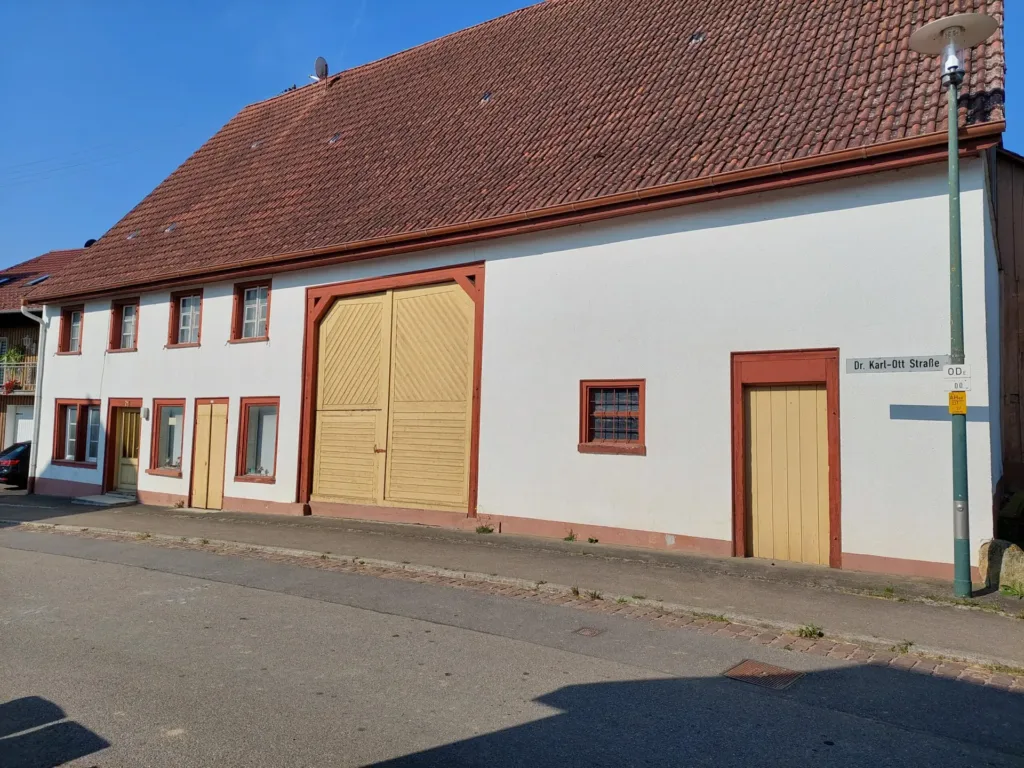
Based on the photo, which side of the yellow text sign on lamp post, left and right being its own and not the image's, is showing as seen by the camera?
front

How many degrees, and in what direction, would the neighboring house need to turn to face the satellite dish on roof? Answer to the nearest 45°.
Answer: approximately 90° to its left

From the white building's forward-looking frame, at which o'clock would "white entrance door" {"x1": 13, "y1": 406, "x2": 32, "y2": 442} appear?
The white entrance door is roughly at 3 o'clock from the white building.

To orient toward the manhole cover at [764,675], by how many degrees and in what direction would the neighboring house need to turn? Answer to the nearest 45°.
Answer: approximately 45° to its left

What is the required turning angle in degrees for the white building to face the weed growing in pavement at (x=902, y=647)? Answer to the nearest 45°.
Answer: approximately 45° to its left

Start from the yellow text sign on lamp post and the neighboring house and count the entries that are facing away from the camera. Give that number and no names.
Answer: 0

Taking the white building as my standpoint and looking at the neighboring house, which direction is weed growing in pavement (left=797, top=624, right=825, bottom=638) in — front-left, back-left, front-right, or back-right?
back-left

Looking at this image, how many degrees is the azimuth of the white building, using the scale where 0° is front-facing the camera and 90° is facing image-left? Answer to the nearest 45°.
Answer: approximately 45°

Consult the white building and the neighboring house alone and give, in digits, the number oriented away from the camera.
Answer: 0

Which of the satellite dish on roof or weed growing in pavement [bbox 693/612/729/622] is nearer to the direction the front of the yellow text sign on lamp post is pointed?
the weed growing in pavement

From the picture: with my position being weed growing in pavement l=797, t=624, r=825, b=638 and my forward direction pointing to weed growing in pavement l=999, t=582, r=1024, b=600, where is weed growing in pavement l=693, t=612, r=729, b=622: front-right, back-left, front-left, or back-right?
back-left

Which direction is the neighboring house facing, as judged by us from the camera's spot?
facing the viewer and to the left of the viewer
